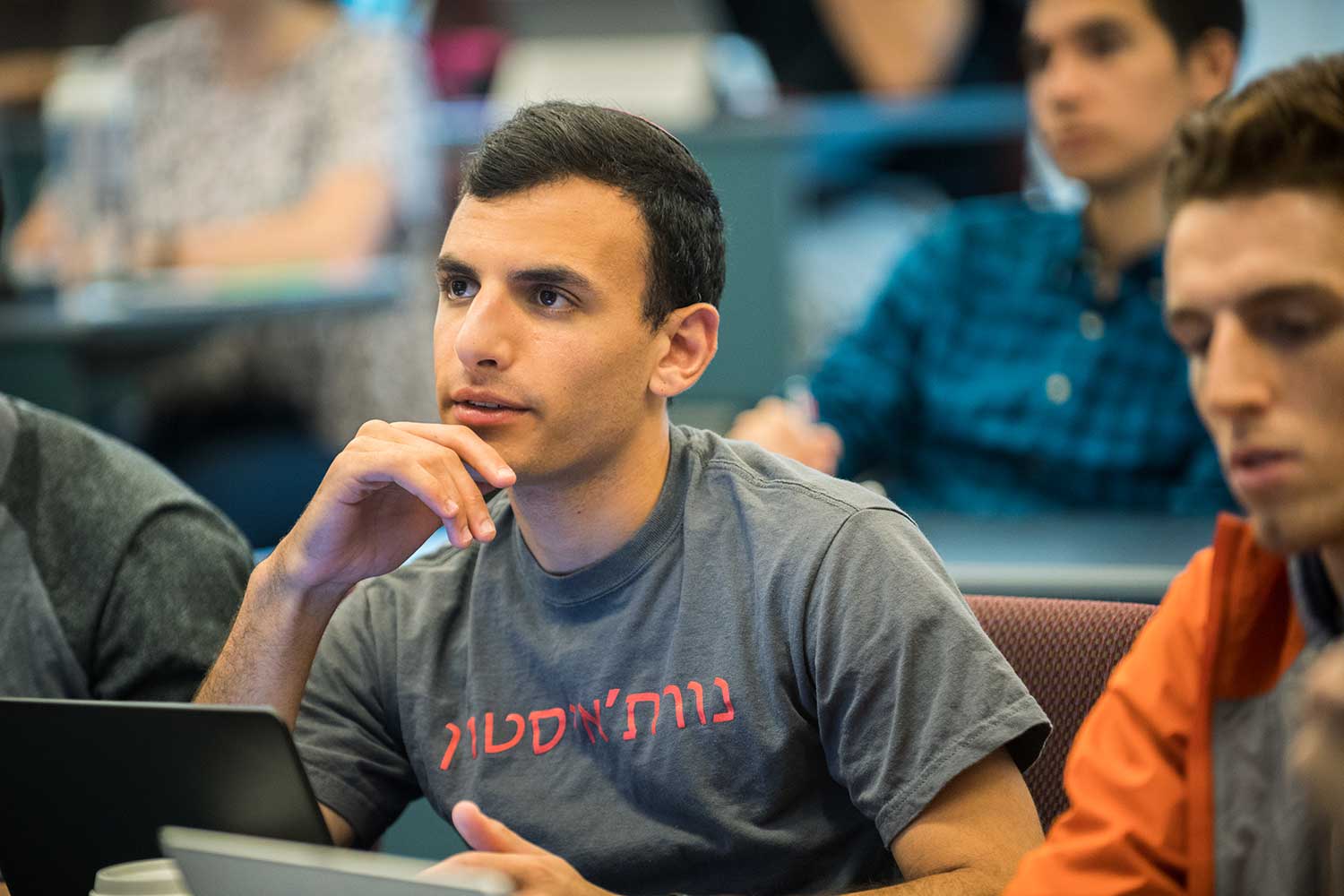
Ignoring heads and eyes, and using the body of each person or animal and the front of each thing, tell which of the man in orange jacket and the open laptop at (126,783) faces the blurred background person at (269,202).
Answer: the open laptop

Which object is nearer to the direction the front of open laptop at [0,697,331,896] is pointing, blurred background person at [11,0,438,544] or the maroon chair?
the blurred background person

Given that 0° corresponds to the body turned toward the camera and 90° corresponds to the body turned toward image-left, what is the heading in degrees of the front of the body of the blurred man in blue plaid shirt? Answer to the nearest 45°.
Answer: approximately 45°

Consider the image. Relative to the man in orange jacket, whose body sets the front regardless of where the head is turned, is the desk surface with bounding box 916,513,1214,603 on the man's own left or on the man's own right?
on the man's own right

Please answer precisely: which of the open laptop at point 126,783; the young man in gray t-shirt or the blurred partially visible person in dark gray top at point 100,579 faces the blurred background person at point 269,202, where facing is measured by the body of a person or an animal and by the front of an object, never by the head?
the open laptop

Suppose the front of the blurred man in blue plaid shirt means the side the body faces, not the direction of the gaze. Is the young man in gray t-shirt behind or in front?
in front

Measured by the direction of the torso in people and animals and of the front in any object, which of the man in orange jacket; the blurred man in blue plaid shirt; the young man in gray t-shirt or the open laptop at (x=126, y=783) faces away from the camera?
the open laptop

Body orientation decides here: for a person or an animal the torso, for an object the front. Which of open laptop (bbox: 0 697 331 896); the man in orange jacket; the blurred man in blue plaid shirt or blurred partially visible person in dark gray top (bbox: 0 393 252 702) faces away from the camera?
the open laptop

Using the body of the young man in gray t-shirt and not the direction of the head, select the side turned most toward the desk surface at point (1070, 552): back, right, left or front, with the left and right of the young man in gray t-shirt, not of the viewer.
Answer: back

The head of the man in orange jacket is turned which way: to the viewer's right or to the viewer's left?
to the viewer's left

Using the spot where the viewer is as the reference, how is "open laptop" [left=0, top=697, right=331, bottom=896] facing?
facing away from the viewer

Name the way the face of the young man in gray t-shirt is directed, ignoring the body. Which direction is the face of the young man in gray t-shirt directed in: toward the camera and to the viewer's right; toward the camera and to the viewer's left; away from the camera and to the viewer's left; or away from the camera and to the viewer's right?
toward the camera and to the viewer's left

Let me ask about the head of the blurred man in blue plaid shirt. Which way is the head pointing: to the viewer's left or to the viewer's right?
to the viewer's left

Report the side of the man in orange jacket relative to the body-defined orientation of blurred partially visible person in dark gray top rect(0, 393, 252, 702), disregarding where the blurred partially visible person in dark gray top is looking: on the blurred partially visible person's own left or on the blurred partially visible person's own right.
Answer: on the blurred partially visible person's own left

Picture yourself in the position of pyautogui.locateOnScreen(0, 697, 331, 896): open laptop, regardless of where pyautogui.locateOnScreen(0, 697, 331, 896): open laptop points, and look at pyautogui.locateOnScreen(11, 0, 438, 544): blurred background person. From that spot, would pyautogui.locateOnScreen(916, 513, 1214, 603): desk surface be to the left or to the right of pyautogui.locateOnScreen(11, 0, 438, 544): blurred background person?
right
